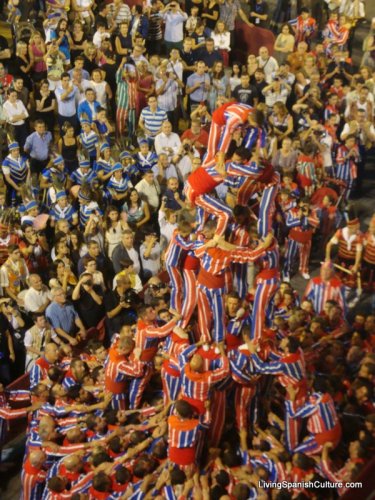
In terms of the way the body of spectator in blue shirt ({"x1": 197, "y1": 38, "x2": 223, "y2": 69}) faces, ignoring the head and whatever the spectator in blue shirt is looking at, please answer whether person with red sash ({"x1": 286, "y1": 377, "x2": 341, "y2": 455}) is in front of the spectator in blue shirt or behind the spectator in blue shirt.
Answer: in front

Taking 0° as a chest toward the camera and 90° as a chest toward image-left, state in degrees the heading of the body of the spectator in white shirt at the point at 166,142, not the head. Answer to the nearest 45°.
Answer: approximately 0°

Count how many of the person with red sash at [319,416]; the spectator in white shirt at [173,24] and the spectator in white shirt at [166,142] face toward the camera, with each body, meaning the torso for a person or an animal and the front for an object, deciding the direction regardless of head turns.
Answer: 2

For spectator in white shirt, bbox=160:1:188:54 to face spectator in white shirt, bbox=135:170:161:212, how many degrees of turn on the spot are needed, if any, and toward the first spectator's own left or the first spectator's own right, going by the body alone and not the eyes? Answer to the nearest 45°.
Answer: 0° — they already face them

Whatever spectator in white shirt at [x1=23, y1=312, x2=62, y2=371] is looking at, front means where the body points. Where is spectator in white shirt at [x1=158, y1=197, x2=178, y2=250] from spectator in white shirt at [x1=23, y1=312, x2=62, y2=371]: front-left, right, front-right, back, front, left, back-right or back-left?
left

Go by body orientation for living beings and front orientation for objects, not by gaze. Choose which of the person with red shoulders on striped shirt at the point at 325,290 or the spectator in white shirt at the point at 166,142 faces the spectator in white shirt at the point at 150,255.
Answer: the spectator in white shirt at the point at 166,142

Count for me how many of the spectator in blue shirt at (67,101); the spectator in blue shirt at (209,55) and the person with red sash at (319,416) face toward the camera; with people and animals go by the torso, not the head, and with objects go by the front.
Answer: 2

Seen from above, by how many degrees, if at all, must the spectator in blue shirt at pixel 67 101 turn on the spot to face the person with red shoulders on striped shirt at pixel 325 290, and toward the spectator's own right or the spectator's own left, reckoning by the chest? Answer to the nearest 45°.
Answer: approximately 45° to the spectator's own left

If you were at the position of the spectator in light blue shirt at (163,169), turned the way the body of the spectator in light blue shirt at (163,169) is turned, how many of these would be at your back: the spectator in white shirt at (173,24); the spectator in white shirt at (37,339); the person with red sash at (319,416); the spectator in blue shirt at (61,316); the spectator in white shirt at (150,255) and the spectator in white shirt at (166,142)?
2

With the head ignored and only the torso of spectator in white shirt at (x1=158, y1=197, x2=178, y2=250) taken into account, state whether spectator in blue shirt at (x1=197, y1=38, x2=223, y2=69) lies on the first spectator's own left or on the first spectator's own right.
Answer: on the first spectator's own left
